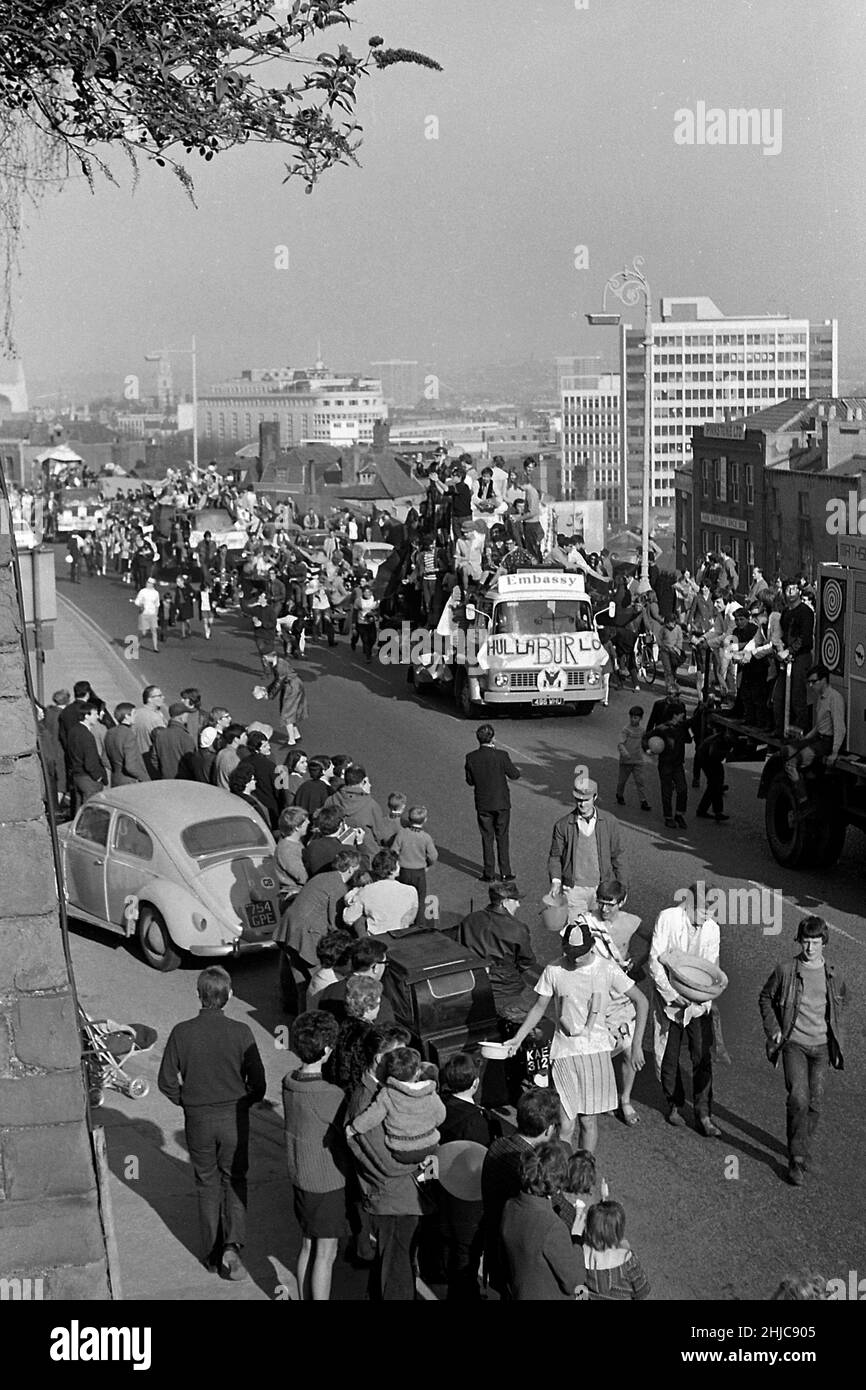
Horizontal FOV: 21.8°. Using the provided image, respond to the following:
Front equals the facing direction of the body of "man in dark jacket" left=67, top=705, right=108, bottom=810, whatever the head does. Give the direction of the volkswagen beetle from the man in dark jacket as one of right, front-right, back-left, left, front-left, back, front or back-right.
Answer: right

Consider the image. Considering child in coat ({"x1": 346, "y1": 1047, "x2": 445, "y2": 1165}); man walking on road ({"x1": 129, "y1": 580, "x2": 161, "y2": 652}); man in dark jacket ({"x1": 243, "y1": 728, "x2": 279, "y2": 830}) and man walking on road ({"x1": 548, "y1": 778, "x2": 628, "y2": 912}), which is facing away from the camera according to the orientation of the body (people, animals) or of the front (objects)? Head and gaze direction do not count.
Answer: the child in coat

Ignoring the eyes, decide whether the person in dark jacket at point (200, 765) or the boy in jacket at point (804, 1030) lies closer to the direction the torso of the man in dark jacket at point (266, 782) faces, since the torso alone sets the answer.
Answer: the boy in jacket

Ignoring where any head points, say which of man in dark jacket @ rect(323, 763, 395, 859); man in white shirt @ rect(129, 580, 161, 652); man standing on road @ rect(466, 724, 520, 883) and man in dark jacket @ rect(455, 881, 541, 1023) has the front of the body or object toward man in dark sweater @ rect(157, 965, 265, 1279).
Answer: man in white shirt @ rect(129, 580, 161, 652)

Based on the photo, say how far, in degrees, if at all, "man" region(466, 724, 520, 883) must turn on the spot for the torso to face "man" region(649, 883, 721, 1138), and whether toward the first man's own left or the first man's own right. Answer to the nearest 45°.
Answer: approximately 180°

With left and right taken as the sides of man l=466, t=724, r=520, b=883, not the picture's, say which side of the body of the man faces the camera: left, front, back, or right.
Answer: back

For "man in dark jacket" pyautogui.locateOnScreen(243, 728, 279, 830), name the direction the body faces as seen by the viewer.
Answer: to the viewer's right

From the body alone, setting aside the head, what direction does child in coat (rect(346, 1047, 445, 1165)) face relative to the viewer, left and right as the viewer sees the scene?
facing away from the viewer

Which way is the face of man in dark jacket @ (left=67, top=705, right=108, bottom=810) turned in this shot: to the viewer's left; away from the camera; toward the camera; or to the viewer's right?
to the viewer's right

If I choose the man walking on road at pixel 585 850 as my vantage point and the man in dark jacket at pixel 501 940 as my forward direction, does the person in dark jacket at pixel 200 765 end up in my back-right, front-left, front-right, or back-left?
back-right

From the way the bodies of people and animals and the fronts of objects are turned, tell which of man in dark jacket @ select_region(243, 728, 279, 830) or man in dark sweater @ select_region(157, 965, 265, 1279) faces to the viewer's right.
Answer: man in dark jacket @ select_region(243, 728, 279, 830)

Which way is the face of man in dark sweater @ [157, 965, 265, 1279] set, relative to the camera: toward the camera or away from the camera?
away from the camera

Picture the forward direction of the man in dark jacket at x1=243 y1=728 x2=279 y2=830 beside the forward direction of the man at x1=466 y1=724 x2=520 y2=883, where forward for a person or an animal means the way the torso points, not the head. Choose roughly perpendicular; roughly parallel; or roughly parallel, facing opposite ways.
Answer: roughly perpendicular

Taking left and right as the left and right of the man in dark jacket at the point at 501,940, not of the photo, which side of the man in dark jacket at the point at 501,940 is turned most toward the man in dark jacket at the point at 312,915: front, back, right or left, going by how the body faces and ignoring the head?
left

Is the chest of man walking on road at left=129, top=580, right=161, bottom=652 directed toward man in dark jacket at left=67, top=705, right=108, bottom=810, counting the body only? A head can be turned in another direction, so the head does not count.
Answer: yes

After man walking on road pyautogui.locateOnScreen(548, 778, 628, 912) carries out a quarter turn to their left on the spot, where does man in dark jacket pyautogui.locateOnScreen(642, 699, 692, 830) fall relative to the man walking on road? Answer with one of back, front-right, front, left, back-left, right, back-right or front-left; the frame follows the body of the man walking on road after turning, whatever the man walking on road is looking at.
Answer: left

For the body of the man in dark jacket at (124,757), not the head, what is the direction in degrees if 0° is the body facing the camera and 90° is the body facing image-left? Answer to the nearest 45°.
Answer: approximately 225°
